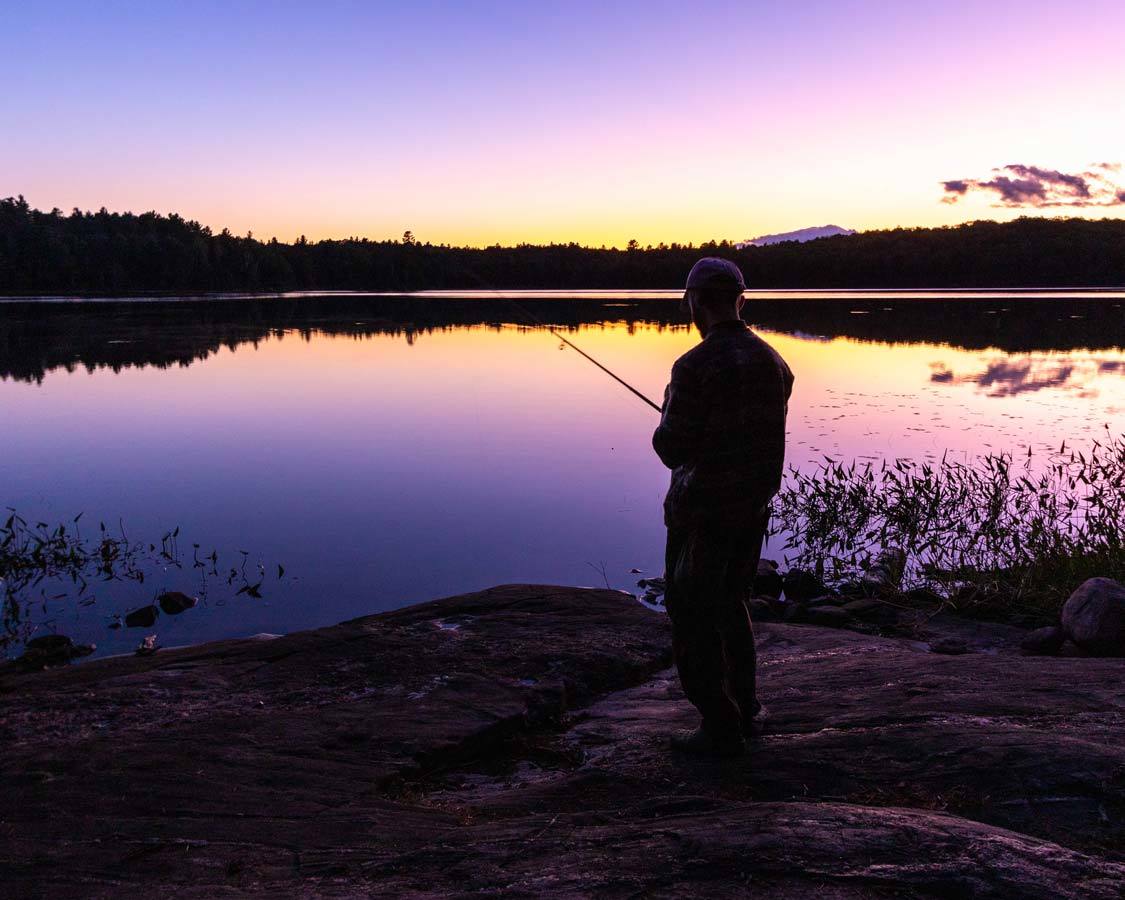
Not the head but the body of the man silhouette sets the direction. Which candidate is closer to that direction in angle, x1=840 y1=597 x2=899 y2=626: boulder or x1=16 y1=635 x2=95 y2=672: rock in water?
the rock in water

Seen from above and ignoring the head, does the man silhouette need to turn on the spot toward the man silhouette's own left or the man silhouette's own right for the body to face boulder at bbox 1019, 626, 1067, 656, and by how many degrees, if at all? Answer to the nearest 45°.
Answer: approximately 90° to the man silhouette's own right

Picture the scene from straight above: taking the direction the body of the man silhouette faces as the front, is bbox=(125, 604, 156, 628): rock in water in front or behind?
in front

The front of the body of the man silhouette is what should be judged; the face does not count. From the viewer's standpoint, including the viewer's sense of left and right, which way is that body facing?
facing away from the viewer and to the left of the viewer

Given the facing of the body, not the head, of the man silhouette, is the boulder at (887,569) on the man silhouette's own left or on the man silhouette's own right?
on the man silhouette's own right

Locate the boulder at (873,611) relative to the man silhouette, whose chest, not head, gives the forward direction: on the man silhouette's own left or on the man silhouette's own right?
on the man silhouette's own right

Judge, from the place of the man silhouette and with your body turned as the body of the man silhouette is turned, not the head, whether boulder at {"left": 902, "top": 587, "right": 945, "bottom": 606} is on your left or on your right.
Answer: on your right

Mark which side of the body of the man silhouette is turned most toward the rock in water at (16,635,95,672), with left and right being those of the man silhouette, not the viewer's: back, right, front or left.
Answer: front

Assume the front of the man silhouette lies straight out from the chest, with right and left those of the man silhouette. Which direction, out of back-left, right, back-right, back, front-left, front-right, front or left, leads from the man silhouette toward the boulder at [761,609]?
front-right

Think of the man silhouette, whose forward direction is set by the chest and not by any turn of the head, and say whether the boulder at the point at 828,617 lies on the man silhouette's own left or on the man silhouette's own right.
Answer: on the man silhouette's own right

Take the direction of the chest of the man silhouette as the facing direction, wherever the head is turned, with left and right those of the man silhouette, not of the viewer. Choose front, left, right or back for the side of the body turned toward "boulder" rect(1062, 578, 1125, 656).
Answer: right

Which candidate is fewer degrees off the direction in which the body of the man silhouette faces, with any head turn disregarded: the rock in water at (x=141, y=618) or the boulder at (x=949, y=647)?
the rock in water
